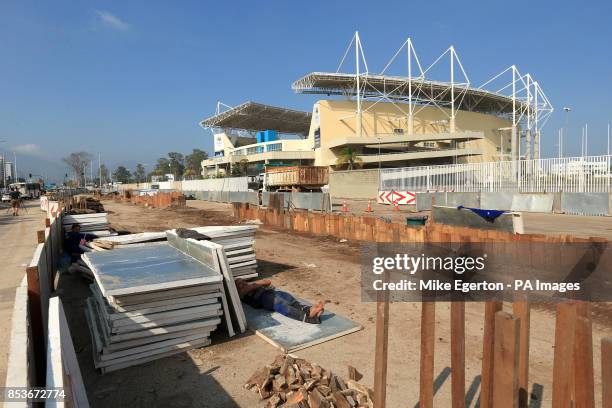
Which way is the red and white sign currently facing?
toward the camera

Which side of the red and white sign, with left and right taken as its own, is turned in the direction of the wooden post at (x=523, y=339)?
front

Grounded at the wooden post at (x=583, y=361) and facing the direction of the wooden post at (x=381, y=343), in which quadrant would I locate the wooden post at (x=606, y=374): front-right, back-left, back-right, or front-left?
back-left

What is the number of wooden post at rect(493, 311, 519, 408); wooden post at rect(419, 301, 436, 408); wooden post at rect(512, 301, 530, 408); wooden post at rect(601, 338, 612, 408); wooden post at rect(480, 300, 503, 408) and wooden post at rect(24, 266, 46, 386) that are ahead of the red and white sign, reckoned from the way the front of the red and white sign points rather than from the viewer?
6

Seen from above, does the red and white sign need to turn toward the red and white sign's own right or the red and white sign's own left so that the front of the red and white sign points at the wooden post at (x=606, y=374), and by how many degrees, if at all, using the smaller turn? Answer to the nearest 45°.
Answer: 0° — it already faces it

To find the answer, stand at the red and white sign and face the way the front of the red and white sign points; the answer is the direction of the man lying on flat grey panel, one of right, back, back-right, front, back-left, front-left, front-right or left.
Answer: front

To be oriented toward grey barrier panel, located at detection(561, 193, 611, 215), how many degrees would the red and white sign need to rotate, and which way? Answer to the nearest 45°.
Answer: approximately 45° to its left

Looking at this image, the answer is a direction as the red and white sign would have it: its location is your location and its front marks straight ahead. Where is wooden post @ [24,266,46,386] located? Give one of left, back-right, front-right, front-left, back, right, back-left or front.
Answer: front

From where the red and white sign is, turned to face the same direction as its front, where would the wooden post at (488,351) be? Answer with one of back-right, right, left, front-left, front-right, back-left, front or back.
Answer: front

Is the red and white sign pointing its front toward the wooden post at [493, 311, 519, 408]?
yes

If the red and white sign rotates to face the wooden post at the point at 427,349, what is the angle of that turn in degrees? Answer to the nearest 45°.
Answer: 0° — it already faces it

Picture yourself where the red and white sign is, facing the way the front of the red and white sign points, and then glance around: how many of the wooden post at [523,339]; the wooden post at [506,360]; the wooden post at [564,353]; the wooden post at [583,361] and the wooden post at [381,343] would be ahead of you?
5

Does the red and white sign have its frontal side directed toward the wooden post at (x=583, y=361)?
yes

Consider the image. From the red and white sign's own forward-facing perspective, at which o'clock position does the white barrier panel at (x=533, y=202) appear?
The white barrier panel is roughly at 10 o'clock from the red and white sign.

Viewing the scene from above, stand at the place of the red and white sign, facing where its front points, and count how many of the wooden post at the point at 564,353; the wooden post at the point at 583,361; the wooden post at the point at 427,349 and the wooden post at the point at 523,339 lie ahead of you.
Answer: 4

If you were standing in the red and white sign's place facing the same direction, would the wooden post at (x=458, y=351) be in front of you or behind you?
in front
